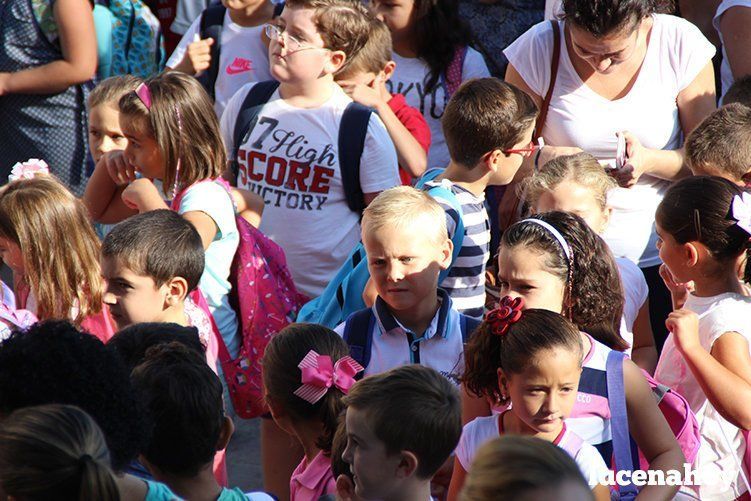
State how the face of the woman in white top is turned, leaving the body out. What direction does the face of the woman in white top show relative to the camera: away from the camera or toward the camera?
toward the camera

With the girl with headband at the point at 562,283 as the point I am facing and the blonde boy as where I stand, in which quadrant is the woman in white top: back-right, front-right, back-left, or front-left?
front-left

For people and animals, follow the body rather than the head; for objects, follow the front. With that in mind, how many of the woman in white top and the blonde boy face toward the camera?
2

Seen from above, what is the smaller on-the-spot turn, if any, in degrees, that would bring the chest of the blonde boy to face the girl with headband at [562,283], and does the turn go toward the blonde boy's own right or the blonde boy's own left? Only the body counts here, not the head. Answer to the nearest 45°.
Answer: approximately 90° to the blonde boy's own left

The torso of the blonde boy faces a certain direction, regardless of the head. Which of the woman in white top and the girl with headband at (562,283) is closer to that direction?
the girl with headband

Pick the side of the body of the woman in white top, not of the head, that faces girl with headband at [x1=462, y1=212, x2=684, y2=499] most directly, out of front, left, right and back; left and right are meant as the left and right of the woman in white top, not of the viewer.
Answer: front

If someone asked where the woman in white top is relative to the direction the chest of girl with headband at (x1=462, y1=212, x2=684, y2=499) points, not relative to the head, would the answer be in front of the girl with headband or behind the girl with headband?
behind

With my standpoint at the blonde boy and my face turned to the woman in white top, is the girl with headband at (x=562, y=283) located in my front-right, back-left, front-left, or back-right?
front-right

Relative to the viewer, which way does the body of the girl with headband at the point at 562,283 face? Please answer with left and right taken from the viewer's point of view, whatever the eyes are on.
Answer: facing the viewer and to the left of the viewer

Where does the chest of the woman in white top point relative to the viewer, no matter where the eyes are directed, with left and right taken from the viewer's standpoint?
facing the viewer

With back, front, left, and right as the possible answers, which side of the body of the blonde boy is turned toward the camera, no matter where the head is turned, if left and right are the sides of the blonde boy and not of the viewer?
front

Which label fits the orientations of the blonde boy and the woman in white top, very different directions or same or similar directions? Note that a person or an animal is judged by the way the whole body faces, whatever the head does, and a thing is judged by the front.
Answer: same or similar directions

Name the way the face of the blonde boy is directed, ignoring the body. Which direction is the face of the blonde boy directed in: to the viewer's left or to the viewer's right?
to the viewer's left
